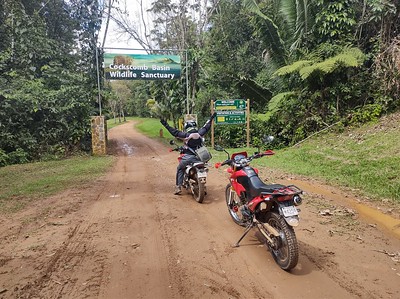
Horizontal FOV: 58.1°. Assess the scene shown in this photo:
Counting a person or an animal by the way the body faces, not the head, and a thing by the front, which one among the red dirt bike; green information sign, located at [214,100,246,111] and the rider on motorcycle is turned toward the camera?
the green information sign

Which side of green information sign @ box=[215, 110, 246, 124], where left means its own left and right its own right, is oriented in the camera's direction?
front

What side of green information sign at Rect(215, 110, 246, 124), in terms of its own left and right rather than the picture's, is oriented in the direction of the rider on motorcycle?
front

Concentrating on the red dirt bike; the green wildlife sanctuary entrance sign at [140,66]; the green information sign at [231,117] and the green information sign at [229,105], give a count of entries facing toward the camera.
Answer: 3

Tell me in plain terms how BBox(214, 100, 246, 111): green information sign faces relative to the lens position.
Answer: facing the viewer

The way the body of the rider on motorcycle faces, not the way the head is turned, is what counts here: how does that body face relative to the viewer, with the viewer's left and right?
facing away from the viewer and to the left of the viewer

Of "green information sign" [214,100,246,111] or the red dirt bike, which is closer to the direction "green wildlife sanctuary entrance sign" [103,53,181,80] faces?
the red dirt bike

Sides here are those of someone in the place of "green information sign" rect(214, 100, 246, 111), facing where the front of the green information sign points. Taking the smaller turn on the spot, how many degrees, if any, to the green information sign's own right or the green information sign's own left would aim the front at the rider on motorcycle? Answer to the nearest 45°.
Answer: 0° — it already faces them

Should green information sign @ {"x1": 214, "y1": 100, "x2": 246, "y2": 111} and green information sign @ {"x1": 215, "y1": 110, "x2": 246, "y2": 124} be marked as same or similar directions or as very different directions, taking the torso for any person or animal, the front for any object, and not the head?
same or similar directions

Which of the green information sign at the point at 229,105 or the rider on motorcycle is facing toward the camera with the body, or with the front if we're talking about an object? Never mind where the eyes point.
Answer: the green information sign

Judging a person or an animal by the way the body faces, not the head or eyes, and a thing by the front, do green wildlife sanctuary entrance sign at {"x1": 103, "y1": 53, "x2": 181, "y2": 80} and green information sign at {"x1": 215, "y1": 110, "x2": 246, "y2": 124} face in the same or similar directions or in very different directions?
same or similar directions

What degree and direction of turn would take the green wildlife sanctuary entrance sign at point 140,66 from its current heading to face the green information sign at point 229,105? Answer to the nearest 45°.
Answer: approximately 90° to its left

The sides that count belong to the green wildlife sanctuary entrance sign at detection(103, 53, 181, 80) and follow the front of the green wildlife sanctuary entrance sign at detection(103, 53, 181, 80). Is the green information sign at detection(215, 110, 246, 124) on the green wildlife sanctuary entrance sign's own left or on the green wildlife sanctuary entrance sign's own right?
on the green wildlife sanctuary entrance sign's own left

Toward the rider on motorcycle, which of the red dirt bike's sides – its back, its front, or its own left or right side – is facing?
front

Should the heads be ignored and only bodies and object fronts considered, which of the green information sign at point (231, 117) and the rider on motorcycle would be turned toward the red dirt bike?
the green information sign
